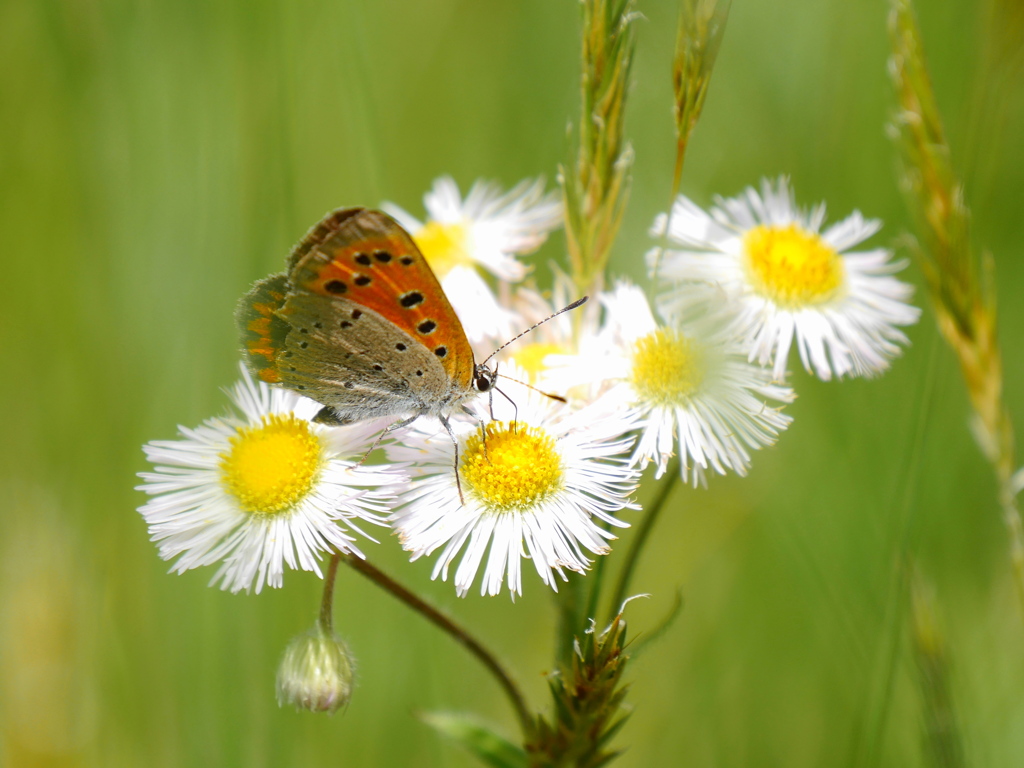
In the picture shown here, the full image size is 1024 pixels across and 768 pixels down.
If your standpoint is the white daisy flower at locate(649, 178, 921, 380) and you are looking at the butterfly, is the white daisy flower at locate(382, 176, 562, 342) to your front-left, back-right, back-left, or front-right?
front-right

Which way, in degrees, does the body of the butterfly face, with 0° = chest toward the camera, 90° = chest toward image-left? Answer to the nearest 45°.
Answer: approximately 270°

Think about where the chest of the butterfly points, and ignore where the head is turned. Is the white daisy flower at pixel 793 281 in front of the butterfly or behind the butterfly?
in front

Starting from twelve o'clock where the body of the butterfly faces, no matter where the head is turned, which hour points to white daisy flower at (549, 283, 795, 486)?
The white daisy flower is roughly at 1 o'clock from the butterfly.
